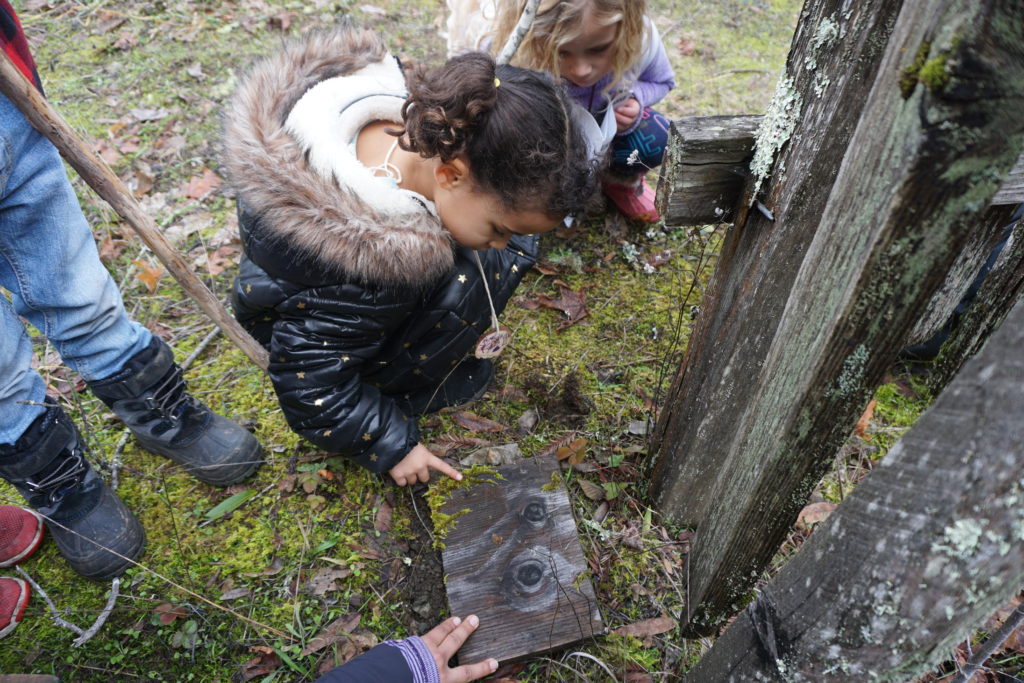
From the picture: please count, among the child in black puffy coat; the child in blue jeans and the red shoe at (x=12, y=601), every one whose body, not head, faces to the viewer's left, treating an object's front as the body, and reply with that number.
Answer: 0

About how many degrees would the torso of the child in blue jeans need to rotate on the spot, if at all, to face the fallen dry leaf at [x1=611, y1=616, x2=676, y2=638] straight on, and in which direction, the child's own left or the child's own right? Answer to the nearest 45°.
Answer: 0° — they already face it

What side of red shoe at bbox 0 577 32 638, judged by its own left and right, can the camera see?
right

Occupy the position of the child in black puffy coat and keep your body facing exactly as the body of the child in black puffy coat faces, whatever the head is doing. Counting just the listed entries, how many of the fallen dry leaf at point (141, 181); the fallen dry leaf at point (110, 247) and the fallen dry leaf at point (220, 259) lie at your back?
3

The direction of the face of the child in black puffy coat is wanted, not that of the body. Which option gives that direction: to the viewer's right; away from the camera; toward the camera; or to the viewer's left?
to the viewer's right

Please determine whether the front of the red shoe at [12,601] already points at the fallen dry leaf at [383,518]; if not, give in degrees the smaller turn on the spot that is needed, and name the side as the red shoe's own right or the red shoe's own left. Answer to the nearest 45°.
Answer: approximately 45° to the red shoe's own right

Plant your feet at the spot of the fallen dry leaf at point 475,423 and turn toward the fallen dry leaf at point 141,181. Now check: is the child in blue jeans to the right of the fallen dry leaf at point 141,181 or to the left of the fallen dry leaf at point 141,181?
left

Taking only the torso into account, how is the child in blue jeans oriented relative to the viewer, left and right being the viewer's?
facing the viewer and to the right of the viewer

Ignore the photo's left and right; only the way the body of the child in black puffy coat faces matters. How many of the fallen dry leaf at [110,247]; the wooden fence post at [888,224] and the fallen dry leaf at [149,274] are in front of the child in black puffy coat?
1

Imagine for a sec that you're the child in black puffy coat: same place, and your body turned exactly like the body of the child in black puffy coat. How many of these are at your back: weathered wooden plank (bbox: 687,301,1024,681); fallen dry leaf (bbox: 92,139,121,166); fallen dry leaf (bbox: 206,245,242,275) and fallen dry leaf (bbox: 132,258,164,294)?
3
